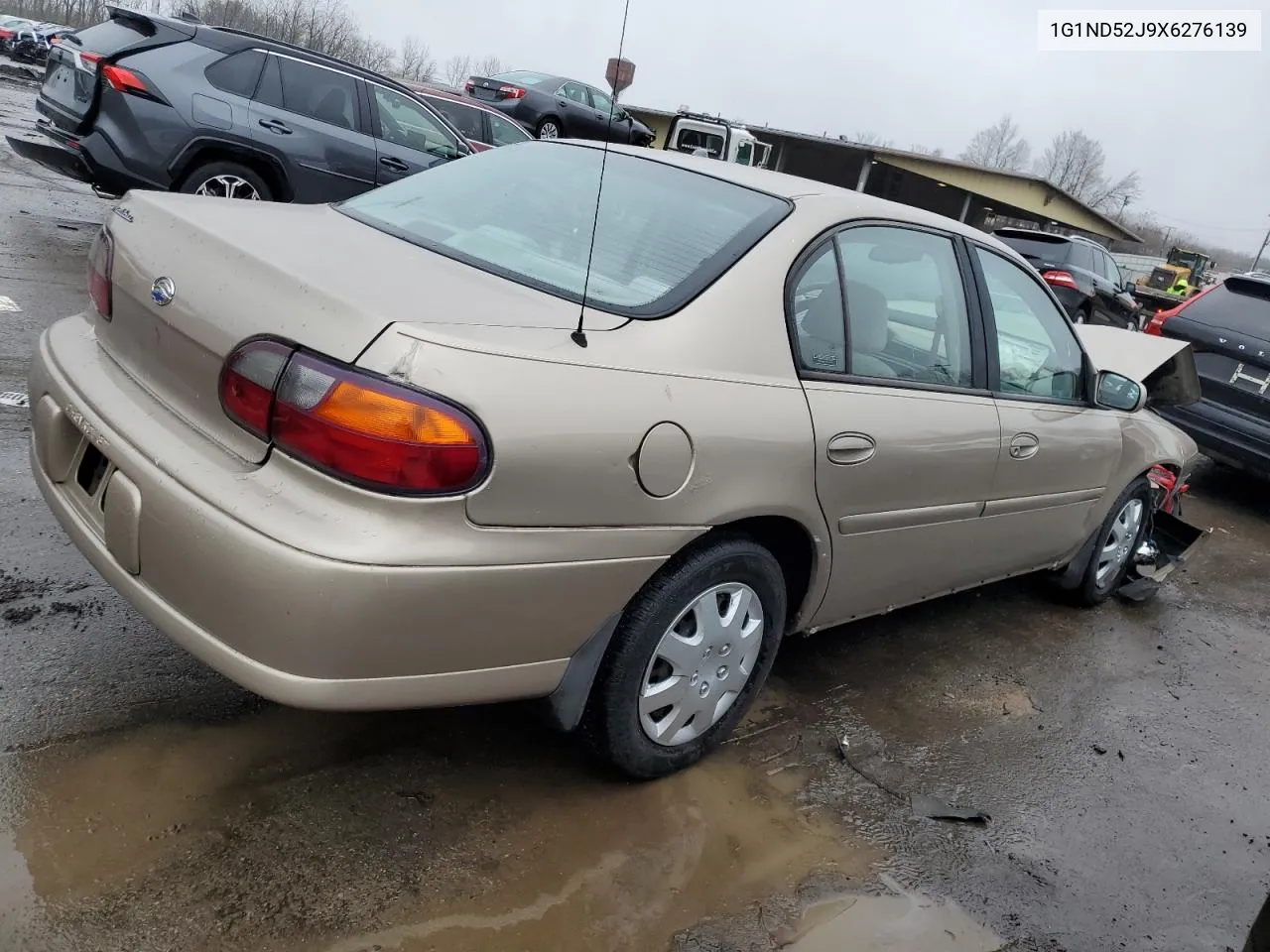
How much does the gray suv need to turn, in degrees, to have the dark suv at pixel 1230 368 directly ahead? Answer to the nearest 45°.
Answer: approximately 90° to its right

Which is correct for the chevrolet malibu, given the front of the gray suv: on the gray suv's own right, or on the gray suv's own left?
on the gray suv's own right

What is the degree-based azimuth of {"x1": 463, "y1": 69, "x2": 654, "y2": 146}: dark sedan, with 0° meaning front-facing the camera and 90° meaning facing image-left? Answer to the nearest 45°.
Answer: approximately 225°

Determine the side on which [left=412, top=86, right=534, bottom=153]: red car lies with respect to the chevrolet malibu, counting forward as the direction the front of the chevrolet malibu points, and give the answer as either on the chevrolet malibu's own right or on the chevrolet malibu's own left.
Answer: on the chevrolet malibu's own left

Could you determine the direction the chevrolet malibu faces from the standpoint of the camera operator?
facing away from the viewer and to the right of the viewer

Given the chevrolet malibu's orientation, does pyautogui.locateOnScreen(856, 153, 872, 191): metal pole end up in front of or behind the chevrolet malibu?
in front

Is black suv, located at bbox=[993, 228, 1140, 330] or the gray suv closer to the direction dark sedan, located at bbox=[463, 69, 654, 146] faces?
the black suv

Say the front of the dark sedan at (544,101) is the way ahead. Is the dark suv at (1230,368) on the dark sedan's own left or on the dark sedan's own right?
on the dark sedan's own right

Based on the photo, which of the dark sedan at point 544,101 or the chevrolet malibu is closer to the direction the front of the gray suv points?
the dark sedan

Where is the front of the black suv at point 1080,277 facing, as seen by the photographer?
facing away from the viewer and to the right of the viewer

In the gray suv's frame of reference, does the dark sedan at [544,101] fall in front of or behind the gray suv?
in front

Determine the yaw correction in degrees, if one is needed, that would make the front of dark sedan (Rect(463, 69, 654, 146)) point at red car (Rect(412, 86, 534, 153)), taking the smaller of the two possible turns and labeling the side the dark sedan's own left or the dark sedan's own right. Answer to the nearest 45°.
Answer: approximately 135° to the dark sedan's own right

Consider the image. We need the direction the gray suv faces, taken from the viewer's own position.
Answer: facing away from the viewer and to the right of the viewer
